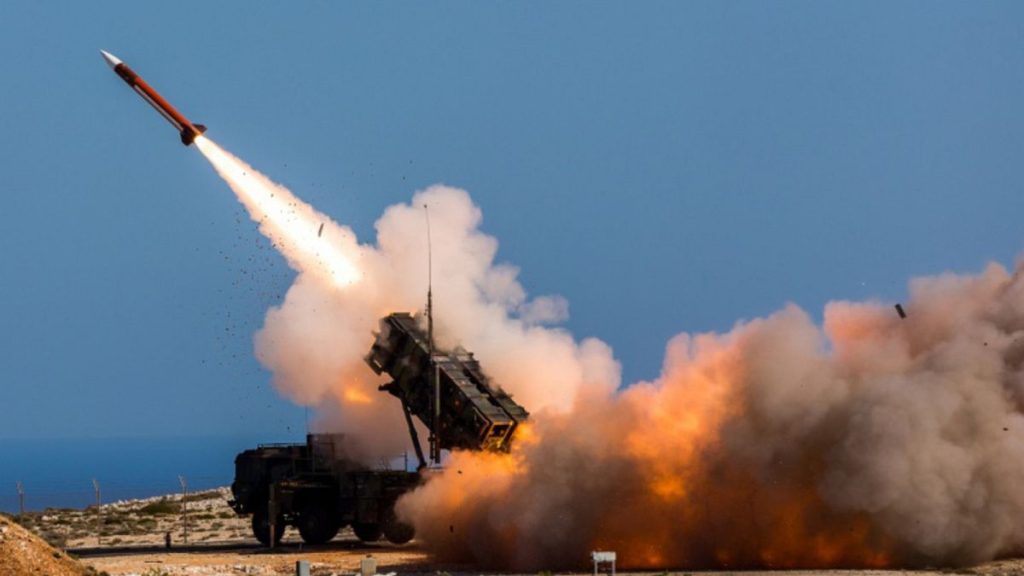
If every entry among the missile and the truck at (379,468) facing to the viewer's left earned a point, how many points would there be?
2

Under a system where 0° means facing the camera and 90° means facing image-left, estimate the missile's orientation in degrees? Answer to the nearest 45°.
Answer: approximately 90°

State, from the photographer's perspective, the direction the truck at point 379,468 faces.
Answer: facing to the left of the viewer
